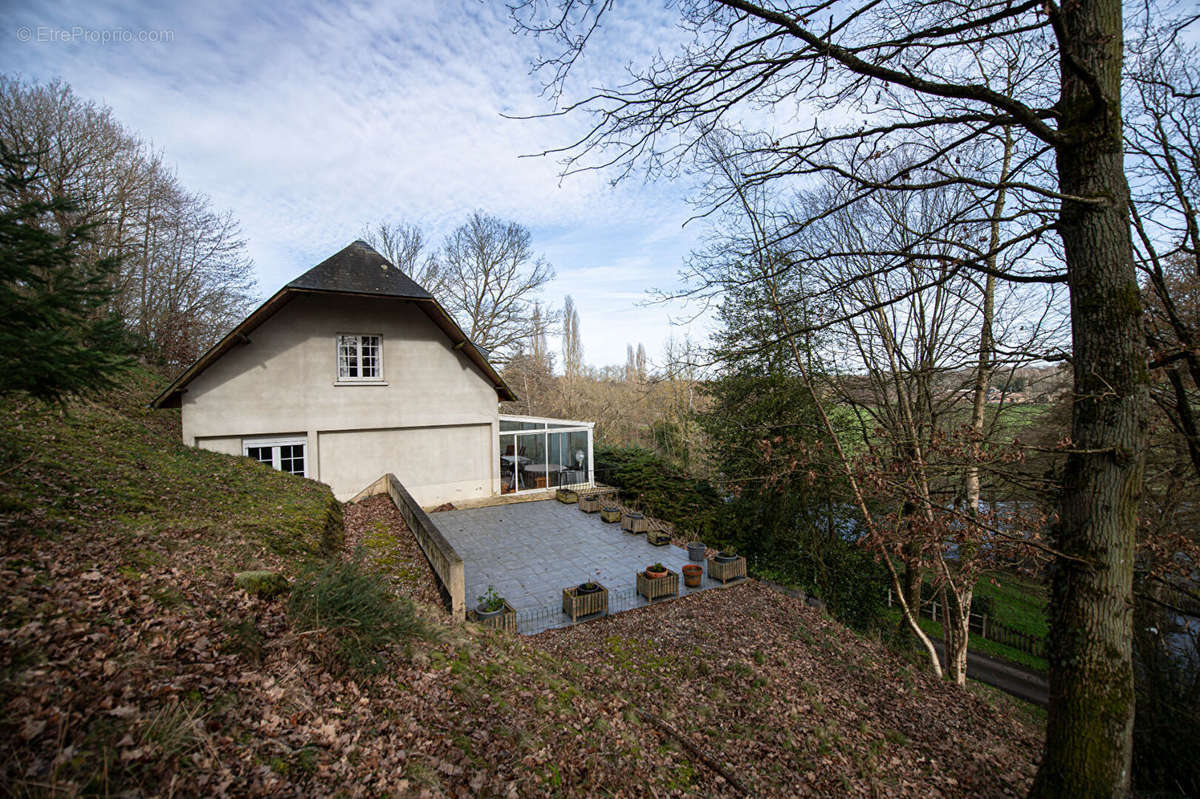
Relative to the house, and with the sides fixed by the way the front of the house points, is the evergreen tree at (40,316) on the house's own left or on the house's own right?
on the house's own right

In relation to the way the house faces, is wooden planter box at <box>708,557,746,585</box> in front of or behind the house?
in front

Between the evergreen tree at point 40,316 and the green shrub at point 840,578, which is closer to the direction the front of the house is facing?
the green shrub
